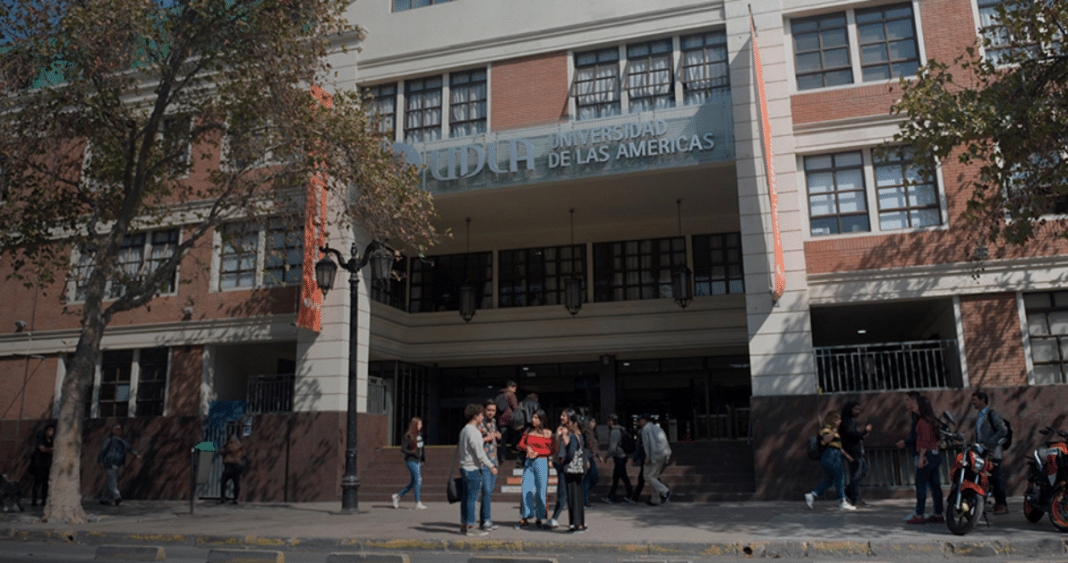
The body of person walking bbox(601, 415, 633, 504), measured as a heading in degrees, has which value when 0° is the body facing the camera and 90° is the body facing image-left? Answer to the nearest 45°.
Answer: approximately 90°

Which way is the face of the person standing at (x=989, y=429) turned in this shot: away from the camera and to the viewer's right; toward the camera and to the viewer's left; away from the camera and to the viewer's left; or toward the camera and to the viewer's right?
toward the camera and to the viewer's left

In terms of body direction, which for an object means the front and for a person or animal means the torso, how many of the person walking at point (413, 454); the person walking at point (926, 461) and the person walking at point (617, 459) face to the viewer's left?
2

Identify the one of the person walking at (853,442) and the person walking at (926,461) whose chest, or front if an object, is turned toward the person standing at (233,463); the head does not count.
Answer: the person walking at (926,461)

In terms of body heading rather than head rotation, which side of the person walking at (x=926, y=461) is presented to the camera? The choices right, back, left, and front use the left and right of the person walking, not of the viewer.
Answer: left

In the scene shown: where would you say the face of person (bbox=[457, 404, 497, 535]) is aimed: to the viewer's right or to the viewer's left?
to the viewer's right

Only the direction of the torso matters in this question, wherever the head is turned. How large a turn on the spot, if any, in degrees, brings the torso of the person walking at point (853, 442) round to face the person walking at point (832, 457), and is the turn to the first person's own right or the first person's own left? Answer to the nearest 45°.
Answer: approximately 135° to the first person's own right

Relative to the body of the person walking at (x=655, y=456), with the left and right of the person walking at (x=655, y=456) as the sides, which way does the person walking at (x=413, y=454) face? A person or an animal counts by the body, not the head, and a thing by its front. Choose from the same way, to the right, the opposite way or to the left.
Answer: the opposite way

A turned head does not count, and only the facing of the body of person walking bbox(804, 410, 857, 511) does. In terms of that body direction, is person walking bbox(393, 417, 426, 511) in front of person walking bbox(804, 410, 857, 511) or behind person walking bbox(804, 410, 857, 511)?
behind
